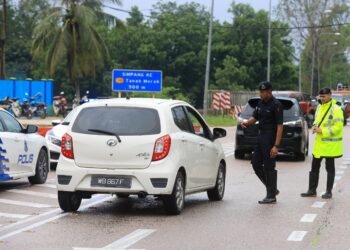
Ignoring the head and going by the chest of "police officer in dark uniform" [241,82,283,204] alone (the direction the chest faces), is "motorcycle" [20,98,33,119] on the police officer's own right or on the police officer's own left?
on the police officer's own right

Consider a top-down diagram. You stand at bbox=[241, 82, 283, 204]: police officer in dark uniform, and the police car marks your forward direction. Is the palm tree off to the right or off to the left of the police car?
right

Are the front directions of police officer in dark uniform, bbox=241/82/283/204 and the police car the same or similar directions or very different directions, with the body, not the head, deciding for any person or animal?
very different directions

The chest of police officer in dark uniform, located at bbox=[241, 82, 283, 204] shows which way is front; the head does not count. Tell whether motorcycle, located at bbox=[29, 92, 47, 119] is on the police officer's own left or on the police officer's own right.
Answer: on the police officer's own right

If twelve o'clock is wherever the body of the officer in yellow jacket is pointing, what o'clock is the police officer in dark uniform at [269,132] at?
The police officer in dark uniform is roughly at 12 o'clock from the officer in yellow jacket.

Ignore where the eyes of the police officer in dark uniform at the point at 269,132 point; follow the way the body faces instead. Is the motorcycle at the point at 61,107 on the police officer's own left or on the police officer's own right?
on the police officer's own right

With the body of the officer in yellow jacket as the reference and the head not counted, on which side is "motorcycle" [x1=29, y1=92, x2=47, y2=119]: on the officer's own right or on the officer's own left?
on the officer's own right

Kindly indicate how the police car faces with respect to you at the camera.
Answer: facing away from the viewer and to the right of the viewer

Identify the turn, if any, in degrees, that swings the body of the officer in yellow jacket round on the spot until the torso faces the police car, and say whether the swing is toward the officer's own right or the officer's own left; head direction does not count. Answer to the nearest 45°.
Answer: approximately 45° to the officer's own right
